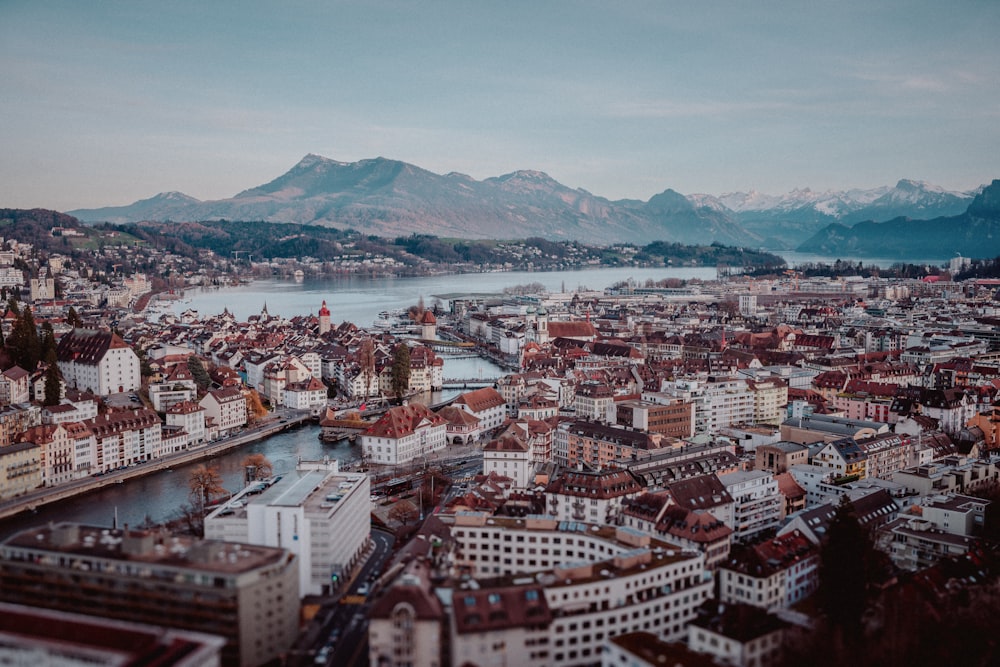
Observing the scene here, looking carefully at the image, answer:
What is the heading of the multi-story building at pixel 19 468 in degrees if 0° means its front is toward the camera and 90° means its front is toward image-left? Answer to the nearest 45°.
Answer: approximately 315°

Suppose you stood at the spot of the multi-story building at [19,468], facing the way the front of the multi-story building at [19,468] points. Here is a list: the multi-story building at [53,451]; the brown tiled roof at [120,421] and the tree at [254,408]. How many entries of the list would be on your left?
3

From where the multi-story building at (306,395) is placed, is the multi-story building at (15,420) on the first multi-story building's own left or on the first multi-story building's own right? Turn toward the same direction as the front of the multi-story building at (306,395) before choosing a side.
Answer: on the first multi-story building's own right

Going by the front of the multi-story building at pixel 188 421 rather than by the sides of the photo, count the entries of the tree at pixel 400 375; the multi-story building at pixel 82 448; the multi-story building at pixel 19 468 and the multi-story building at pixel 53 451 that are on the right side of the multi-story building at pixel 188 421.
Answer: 3

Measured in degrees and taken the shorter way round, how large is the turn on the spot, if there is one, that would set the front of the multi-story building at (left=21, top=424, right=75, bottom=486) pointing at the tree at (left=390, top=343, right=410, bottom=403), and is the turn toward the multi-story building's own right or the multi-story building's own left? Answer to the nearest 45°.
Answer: approximately 90° to the multi-story building's own left

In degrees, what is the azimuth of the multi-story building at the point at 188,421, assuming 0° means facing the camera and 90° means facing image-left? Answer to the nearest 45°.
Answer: approximately 315°

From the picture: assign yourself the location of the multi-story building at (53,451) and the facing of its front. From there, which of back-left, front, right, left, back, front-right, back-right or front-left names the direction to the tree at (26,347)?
back-left

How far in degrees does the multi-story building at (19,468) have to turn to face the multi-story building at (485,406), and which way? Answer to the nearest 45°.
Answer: approximately 45° to its left

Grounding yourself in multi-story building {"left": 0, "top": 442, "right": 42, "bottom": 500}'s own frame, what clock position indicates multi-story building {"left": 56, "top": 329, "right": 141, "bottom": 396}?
multi-story building {"left": 56, "top": 329, "right": 141, "bottom": 396} is roughly at 8 o'clock from multi-story building {"left": 0, "top": 442, "right": 42, "bottom": 500}.

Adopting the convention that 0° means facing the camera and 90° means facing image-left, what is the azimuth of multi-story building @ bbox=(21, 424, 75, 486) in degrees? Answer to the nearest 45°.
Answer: approximately 315°
